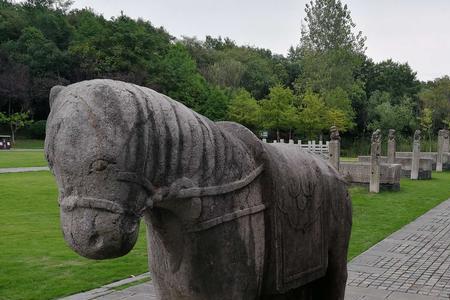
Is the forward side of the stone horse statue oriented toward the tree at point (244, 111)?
no

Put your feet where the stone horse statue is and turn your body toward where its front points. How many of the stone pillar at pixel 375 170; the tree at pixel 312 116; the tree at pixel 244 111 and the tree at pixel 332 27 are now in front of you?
0

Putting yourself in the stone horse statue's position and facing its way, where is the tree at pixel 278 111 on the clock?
The tree is roughly at 5 o'clock from the stone horse statue.

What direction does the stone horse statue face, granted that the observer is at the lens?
facing the viewer and to the left of the viewer

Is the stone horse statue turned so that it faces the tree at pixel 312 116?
no

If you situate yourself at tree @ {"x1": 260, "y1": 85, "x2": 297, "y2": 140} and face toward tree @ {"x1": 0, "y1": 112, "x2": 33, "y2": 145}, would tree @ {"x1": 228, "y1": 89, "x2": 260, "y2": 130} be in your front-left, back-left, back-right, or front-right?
front-right

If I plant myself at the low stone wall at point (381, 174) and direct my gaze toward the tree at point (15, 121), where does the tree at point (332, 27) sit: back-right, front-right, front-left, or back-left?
front-right

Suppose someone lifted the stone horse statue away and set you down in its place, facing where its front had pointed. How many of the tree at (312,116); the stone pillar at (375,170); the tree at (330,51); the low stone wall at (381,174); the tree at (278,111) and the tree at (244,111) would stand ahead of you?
0

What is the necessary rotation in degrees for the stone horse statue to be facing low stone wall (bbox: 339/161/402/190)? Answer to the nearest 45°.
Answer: approximately 180°

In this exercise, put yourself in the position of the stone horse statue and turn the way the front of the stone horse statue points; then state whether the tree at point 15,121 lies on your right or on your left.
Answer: on your right

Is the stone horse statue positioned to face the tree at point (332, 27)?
no
